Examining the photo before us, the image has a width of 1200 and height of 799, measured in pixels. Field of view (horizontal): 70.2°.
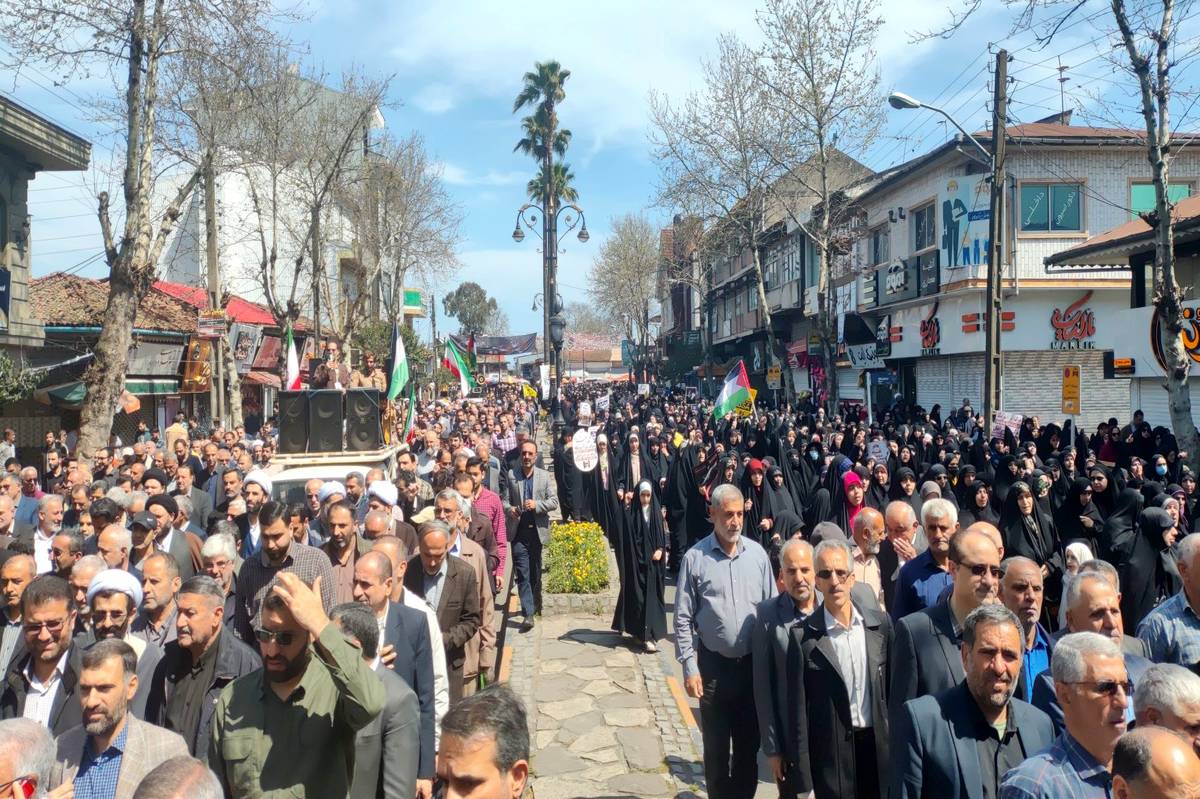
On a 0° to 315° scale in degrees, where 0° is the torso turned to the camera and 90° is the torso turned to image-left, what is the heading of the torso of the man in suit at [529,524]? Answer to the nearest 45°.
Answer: approximately 0°

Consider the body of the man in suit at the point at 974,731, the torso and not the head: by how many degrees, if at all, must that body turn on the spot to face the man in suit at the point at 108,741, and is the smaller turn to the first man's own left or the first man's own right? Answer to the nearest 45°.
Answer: approximately 135° to the first man's own right

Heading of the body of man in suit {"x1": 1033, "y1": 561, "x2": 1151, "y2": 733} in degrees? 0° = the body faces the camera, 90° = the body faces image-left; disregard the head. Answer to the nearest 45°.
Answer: approximately 315°

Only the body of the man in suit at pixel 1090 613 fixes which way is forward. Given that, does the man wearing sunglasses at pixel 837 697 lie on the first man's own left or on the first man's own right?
on the first man's own right

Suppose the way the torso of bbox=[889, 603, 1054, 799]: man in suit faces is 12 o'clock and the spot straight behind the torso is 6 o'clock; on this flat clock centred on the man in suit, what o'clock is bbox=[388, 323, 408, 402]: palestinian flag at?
The palestinian flag is roughly at 6 o'clock from the man in suit.

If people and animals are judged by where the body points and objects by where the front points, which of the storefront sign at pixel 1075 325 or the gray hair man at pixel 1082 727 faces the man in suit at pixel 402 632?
the storefront sign

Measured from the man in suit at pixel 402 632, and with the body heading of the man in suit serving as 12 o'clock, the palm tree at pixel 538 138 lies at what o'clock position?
The palm tree is roughly at 5 o'clock from the man in suit.

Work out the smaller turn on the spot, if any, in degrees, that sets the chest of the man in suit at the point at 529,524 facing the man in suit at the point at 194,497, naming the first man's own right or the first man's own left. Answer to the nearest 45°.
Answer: approximately 90° to the first man's own right

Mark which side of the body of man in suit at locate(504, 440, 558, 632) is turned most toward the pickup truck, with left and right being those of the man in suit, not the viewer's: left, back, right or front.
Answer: right

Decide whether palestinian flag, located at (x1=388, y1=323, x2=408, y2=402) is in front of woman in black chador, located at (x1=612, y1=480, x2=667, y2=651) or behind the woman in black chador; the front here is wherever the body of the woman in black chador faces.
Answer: behind

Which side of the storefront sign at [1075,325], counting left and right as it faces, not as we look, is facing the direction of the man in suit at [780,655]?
front

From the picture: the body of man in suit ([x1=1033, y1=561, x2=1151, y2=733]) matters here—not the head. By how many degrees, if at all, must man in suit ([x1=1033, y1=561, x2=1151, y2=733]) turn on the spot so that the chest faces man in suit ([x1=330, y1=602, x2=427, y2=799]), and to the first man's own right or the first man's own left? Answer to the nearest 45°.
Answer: approximately 90° to the first man's own right
